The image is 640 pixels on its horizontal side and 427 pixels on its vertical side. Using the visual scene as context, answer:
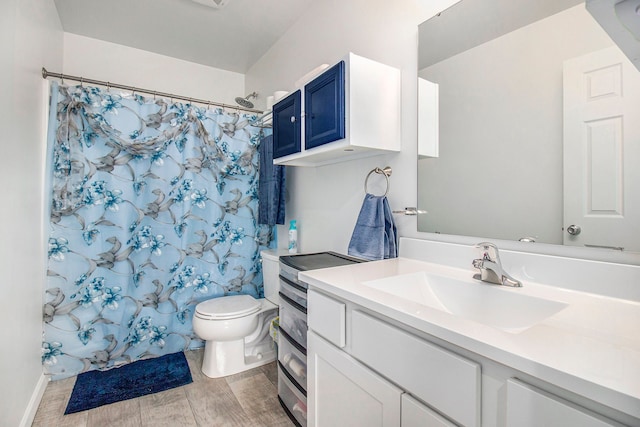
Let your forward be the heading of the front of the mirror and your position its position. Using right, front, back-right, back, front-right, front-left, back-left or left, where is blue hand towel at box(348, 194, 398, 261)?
front-right

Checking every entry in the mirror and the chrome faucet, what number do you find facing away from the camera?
0

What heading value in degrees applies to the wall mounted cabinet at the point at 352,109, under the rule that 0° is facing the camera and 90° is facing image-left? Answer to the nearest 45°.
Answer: approximately 45°

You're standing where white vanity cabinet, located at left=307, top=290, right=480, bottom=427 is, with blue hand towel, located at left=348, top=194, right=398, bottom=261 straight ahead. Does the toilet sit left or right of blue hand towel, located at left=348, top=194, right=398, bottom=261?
left

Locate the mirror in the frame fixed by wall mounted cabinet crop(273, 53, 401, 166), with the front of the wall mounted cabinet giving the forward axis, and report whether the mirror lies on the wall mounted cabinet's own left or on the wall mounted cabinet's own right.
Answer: on the wall mounted cabinet's own left

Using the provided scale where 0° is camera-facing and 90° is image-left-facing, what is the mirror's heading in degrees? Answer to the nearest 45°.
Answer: approximately 45°

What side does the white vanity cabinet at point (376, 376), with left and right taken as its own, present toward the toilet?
right

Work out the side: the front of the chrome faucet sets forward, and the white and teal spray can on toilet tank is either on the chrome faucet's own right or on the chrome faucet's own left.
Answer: on the chrome faucet's own right

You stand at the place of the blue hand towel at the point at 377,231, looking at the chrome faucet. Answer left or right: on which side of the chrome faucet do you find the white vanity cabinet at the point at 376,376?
right
